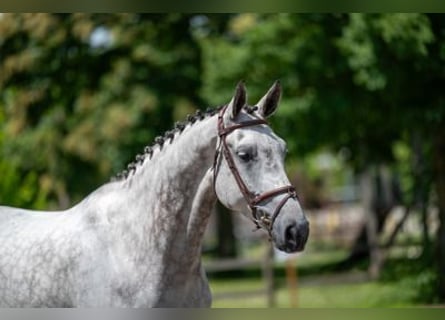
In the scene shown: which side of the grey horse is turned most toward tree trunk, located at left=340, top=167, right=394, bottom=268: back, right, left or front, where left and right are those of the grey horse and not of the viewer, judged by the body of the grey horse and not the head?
left

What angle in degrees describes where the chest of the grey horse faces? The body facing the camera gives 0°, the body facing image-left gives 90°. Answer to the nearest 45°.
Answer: approximately 270°

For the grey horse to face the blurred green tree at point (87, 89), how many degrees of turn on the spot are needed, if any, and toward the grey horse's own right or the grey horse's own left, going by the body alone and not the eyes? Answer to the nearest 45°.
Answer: approximately 90° to the grey horse's own left

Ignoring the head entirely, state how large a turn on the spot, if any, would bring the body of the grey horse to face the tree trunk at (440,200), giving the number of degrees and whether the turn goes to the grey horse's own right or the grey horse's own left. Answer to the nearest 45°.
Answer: approximately 45° to the grey horse's own left
